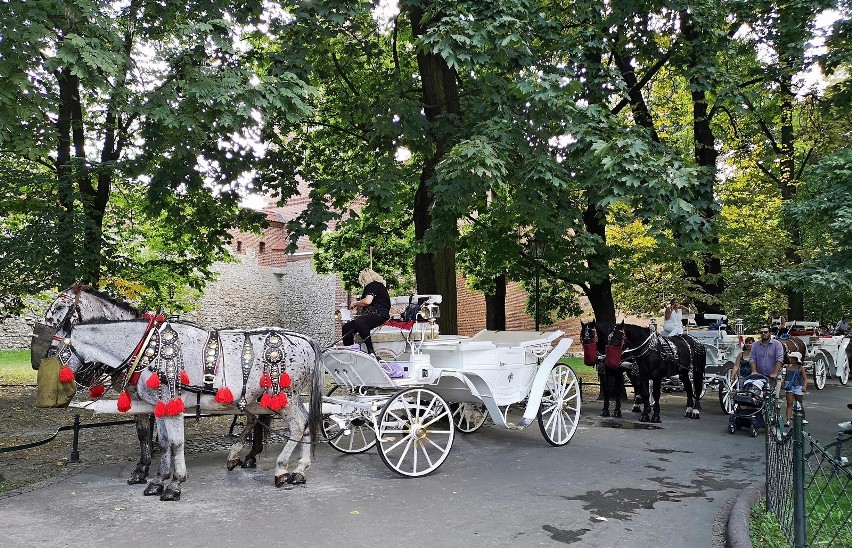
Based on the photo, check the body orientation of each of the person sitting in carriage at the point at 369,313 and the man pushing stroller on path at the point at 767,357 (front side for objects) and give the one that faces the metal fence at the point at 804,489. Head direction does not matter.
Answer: the man pushing stroller on path

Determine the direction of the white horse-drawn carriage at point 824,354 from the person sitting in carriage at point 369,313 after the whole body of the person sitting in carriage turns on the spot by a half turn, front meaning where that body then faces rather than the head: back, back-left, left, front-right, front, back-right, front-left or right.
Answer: front-left

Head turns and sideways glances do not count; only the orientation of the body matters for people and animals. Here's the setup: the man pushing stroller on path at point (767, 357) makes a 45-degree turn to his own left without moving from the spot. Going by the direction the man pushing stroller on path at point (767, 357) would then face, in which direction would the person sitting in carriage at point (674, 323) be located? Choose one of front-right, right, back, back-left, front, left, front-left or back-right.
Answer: back

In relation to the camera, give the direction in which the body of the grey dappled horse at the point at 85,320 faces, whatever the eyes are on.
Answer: to the viewer's left

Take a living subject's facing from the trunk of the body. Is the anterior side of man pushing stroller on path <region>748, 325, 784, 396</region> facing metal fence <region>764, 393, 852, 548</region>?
yes

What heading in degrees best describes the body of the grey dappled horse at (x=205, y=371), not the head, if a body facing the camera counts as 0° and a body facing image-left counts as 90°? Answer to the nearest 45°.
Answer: approximately 90°

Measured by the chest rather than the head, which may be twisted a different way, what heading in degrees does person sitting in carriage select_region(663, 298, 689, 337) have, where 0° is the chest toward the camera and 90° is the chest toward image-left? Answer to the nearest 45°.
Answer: approximately 45°

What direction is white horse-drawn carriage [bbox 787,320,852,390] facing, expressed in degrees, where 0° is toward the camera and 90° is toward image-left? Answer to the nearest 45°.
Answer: approximately 45°

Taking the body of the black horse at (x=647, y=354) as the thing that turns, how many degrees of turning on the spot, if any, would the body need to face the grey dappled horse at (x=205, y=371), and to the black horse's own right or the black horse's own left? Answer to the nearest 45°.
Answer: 0° — it already faces it
